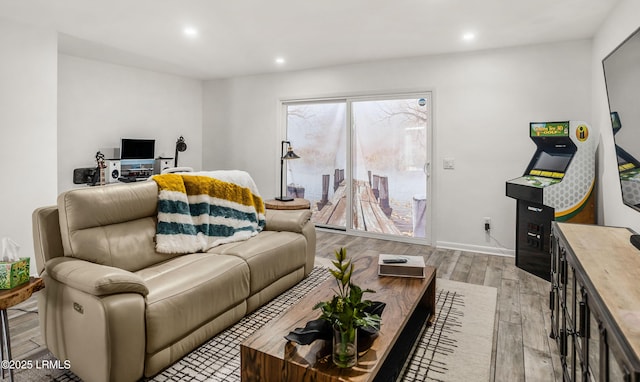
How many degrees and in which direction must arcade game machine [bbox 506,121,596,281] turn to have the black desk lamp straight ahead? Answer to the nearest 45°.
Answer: approximately 45° to its right

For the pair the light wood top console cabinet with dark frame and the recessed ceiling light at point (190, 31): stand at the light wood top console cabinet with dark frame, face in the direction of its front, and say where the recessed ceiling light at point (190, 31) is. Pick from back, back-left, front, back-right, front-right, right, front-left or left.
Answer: front

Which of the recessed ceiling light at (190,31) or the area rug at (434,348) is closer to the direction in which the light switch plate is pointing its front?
the area rug

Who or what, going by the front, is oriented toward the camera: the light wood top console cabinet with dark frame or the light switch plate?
the light switch plate

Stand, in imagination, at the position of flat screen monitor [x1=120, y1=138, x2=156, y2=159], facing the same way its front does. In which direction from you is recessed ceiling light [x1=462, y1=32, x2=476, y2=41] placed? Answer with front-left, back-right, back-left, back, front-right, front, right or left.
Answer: front-left

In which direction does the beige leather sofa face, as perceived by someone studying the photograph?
facing the viewer and to the right of the viewer

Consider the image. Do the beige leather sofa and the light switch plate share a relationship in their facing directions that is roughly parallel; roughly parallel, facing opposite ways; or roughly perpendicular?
roughly perpendicular

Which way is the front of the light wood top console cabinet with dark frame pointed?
to the viewer's left

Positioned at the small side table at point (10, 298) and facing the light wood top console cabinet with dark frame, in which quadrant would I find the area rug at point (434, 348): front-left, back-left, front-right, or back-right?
front-left

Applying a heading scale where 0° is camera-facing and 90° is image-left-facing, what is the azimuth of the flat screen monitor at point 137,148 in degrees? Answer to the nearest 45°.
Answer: approximately 0°

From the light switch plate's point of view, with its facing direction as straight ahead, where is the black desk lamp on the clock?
The black desk lamp is roughly at 3 o'clock from the light switch plate.

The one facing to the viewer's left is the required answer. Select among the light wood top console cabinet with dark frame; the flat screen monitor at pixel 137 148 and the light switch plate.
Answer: the light wood top console cabinet with dark frame

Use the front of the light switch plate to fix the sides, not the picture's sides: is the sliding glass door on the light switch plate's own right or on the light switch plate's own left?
on the light switch plate's own right

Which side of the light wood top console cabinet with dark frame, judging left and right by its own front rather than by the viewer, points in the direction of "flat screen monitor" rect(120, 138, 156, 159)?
front

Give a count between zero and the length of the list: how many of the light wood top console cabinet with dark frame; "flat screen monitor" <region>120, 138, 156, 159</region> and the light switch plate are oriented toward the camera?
2

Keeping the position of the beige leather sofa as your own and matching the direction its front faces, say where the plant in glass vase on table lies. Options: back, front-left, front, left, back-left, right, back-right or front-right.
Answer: front

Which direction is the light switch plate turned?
toward the camera

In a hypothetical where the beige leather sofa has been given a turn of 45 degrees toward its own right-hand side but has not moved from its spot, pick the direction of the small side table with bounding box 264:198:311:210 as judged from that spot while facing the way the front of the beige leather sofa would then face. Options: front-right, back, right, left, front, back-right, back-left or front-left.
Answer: back-left

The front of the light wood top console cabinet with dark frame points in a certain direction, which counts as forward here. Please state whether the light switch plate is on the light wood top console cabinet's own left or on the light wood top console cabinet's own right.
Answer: on the light wood top console cabinet's own right

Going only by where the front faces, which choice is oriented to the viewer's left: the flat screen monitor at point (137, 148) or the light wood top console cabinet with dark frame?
the light wood top console cabinet with dark frame

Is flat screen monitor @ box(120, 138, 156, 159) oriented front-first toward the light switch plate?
no

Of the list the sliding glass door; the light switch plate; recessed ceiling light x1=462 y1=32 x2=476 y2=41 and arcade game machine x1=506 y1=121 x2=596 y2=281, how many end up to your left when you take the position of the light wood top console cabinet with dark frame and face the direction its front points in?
0

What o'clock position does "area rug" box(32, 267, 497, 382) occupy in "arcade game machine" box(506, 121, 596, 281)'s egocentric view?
The area rug is roughly at 11 o'clock from the arcade game machine.

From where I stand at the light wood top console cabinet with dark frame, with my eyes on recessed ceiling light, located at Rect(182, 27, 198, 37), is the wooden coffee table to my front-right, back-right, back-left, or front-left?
front-left
